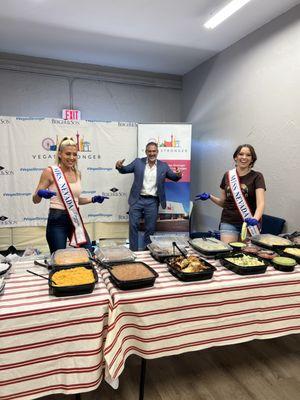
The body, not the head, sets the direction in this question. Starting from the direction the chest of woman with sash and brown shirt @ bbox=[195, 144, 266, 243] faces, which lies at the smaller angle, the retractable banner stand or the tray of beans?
the tray of beans

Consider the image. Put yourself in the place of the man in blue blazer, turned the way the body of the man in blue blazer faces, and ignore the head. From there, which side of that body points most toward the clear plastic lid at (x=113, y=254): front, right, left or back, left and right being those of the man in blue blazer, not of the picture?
front

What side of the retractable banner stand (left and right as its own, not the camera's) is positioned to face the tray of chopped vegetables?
front

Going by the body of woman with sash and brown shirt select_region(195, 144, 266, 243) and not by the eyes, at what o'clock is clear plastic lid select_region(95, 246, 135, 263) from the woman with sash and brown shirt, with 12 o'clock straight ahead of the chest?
The clear plastic lid is roughly at 1 o'clock from the woman with sash and brown shirt.

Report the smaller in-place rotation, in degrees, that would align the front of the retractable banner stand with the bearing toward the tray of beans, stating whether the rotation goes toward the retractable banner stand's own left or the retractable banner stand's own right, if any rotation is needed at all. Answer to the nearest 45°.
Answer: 0° — it already faces it

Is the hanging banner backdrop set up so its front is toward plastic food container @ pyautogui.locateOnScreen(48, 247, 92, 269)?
yes

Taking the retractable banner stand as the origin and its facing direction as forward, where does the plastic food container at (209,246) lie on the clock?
The plastic food container is roughly at 12 o'clock from the retractable banner stand.

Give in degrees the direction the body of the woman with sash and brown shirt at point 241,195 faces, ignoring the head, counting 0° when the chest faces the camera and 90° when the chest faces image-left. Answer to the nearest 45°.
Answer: approximately 0°

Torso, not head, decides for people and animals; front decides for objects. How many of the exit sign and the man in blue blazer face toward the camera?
2
